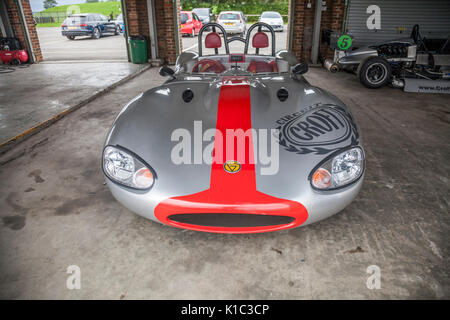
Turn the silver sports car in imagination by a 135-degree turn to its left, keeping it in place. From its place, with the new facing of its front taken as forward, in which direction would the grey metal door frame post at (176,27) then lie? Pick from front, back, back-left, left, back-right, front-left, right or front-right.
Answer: front-left

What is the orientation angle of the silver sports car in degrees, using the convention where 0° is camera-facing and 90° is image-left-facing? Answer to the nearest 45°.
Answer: approximately 0°

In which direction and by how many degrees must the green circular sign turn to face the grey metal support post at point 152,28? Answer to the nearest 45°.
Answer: approximately 90° to its right

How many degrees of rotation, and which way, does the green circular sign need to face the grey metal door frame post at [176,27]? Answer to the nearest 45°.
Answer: approximately 90° to its right

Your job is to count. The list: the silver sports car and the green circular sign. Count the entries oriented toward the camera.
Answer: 2

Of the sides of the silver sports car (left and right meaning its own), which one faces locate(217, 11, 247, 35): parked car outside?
back

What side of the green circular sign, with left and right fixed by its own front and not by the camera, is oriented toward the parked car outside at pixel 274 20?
back

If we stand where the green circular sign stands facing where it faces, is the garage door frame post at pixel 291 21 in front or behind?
behind

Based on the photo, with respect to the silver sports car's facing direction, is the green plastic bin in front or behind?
behind

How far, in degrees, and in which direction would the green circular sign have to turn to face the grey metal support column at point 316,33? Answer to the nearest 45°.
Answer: approximately 180°

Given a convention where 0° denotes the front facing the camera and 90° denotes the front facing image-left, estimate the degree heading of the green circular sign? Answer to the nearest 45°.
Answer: approximately 0°

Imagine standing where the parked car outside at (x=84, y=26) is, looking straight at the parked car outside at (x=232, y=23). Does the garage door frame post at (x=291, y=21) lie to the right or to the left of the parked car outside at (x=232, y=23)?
right

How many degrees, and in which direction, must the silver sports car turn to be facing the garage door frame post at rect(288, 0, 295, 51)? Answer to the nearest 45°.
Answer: approximately 180°
